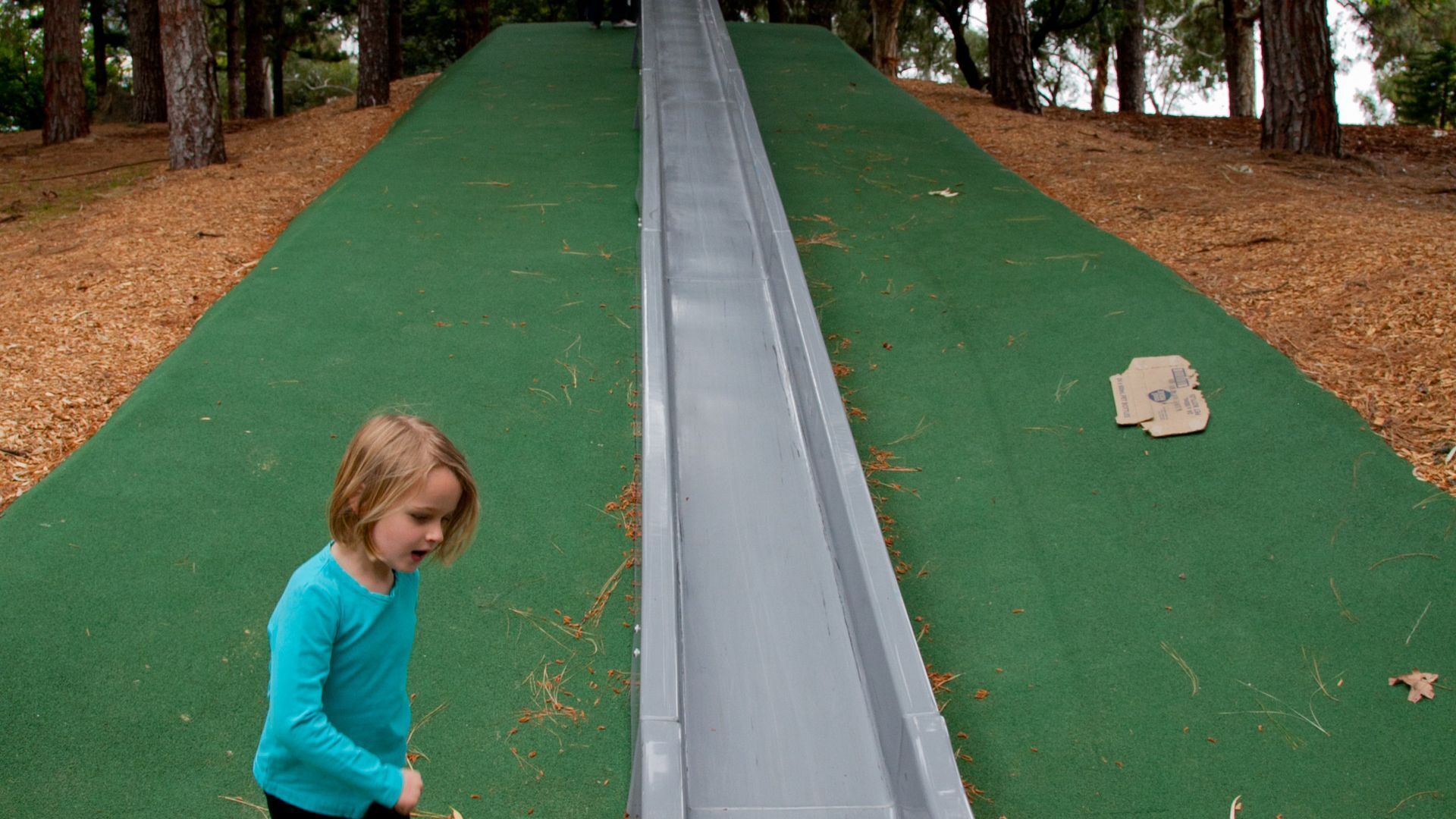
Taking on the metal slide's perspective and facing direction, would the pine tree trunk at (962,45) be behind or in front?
behind

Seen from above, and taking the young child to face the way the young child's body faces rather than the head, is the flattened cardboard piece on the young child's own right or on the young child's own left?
on the young child's own left

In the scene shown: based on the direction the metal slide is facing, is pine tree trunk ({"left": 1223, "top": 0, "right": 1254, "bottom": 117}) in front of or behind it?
behind

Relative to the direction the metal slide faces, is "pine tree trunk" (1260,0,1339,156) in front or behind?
behind

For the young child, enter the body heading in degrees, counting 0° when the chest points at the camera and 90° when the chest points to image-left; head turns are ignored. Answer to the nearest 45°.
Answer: approximately 315°

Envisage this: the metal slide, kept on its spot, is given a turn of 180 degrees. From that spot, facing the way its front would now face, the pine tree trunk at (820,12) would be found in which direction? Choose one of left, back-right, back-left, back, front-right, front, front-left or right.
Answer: front
